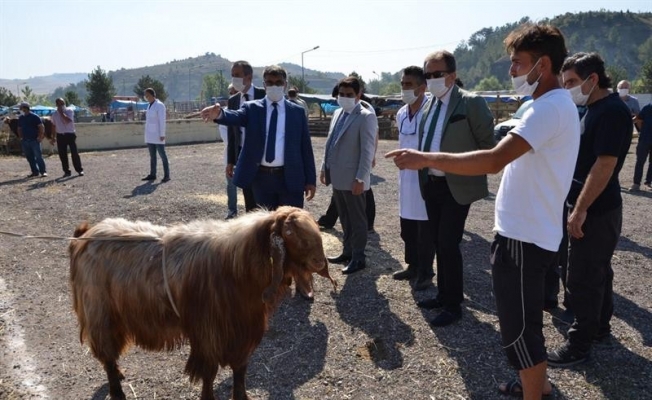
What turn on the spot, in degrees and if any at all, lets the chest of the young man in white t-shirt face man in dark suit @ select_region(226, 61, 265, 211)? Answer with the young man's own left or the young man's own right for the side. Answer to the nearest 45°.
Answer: approximately 45° to the young man's own right

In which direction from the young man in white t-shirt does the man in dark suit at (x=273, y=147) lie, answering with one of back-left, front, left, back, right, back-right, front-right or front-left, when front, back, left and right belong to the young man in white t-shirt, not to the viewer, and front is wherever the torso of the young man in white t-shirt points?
front-right

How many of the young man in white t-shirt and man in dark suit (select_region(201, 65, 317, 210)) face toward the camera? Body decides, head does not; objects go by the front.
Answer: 1

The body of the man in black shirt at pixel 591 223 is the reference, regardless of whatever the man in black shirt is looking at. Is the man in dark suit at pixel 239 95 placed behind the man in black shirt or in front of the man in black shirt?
in front

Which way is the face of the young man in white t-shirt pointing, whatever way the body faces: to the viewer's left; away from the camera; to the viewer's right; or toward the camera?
to the viewer's left

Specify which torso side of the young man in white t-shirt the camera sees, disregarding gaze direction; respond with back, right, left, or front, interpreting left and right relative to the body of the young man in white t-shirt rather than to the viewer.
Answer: left
